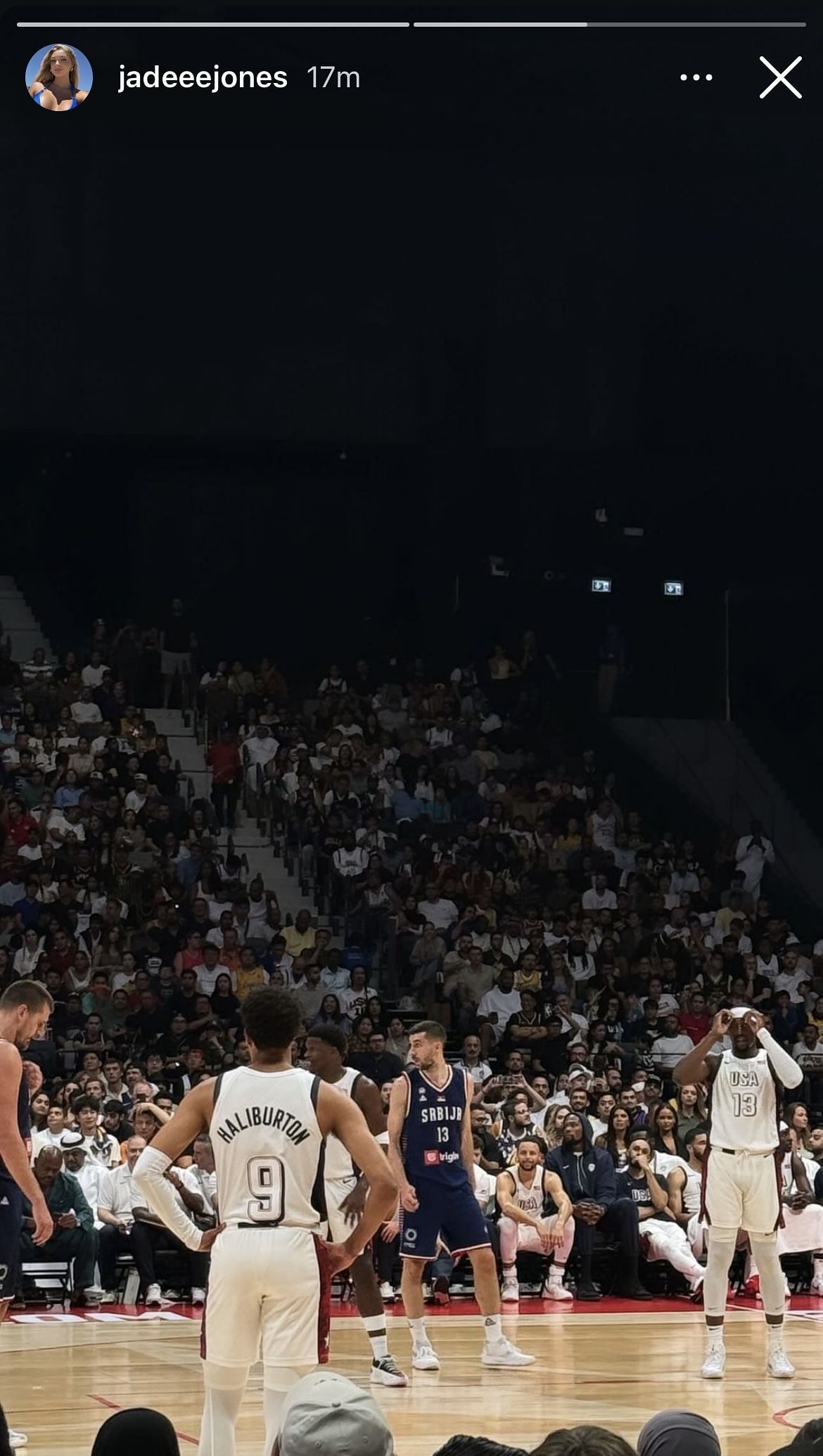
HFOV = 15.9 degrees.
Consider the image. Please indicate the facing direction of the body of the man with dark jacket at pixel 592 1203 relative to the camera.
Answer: toward the camera

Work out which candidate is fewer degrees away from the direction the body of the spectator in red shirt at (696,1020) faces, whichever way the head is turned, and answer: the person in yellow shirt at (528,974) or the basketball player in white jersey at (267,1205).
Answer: the basketball player in white jersey

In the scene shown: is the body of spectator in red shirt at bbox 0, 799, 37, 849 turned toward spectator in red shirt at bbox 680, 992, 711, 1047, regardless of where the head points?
no

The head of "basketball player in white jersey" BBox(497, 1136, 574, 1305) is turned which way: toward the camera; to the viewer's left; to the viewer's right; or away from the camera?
toward the camera

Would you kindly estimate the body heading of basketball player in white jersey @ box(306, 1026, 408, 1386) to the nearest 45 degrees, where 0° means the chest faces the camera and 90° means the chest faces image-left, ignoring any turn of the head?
approximately 45°

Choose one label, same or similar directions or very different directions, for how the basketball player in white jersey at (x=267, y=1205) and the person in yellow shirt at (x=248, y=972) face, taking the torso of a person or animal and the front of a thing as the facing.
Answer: very different directions

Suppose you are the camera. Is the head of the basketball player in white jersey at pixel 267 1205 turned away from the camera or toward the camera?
away from the camera

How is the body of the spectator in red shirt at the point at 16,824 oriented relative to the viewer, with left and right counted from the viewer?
facing the viewer

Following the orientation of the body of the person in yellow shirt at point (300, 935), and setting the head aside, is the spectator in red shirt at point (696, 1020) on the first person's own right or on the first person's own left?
on the first person's own left

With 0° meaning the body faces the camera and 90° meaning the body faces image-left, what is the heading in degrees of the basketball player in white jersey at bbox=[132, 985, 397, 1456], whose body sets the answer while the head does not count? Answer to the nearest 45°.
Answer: approximately 180°

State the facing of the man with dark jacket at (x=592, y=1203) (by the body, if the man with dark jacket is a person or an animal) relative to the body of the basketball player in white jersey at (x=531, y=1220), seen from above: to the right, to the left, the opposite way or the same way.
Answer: the same way

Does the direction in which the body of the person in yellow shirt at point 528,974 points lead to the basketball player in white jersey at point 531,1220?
yes

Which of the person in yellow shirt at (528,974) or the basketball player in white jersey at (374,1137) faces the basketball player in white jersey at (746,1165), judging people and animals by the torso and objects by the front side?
the person in yellow shirt

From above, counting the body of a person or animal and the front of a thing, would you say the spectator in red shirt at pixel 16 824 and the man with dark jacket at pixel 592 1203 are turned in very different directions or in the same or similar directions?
same or similar directions

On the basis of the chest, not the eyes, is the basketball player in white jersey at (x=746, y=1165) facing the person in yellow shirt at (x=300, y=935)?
no

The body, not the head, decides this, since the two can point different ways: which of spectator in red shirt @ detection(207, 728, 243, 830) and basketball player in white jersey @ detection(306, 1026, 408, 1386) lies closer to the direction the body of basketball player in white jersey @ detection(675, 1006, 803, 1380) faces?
the basketball player in white jersey
